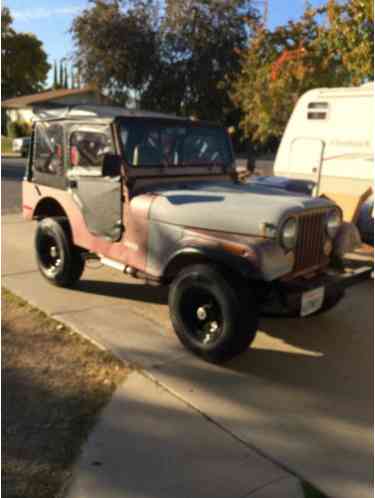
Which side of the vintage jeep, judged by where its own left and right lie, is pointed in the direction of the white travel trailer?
left

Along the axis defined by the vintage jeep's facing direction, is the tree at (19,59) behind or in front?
behind

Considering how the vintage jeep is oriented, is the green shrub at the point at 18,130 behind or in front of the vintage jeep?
behind

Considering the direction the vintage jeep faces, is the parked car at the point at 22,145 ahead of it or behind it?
behind

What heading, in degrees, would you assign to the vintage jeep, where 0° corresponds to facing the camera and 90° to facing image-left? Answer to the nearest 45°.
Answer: approximately 315°
